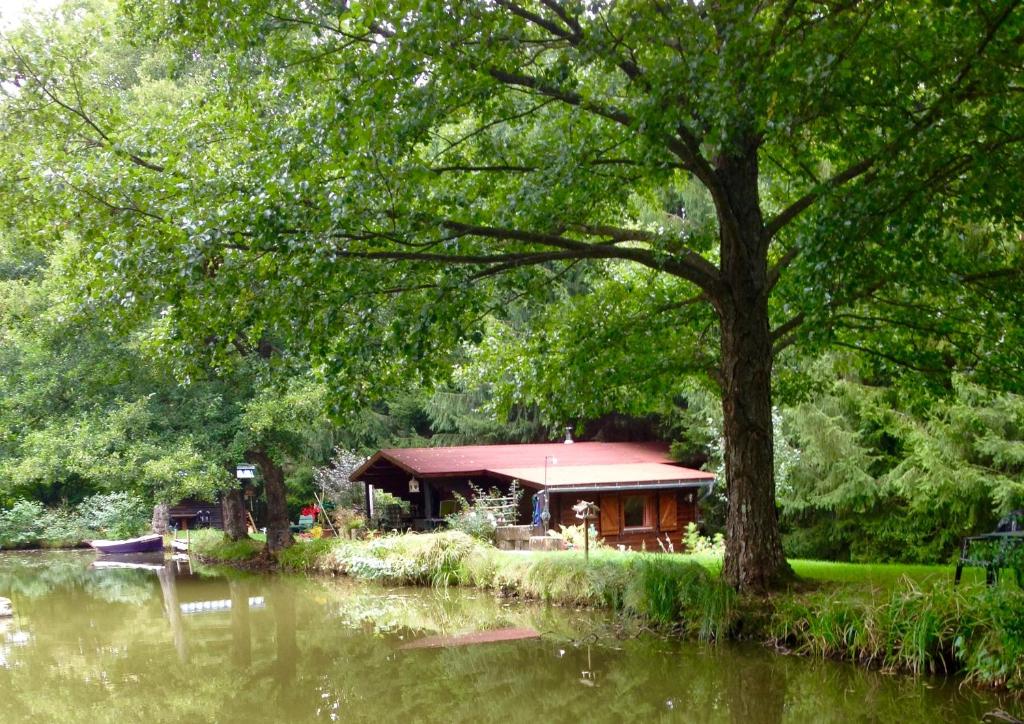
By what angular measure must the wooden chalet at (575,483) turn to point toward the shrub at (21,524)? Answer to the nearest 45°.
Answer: approximately 90° to its right

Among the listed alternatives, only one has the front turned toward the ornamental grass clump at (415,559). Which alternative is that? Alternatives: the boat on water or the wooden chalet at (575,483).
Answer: the wooden chalet

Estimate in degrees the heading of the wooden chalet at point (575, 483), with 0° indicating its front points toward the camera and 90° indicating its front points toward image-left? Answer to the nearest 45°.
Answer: approximately 45°

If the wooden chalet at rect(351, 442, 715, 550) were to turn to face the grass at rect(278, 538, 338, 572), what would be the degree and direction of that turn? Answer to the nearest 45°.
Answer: approximately 45° to its right

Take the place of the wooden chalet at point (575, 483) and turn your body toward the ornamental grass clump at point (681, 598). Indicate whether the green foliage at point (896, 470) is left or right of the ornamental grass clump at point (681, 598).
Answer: left
